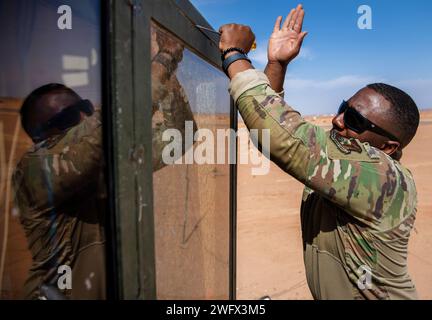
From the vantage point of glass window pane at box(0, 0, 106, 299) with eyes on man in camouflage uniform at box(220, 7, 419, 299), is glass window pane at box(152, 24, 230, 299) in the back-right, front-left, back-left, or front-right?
front-left

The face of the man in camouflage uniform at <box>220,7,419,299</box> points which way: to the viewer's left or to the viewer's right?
to the viewer's left

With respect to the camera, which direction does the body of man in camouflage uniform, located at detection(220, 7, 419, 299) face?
to the viewer's left

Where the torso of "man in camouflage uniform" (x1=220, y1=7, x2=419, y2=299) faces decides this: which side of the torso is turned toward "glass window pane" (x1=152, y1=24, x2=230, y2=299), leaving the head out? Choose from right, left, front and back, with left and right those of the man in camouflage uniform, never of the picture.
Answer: front

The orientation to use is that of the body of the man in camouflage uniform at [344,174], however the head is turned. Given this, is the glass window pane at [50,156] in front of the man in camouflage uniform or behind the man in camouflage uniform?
in front

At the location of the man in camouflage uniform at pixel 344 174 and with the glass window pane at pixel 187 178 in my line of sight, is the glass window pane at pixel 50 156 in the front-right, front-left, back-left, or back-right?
front-left
